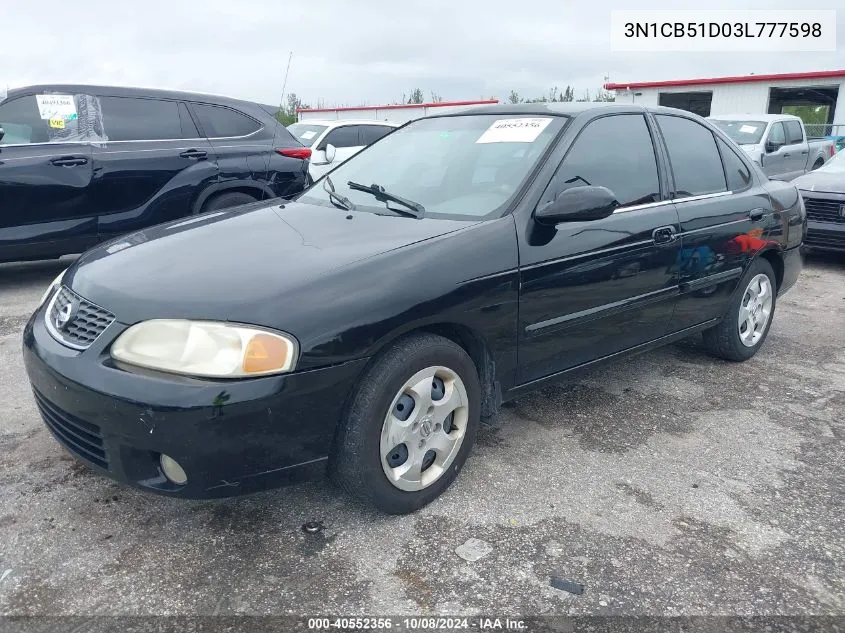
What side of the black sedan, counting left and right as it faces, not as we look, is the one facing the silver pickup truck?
back

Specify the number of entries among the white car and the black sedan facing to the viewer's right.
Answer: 0

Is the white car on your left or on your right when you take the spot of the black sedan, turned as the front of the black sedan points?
on your right

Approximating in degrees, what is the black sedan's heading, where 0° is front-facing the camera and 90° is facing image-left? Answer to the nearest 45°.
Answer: approximately 45°

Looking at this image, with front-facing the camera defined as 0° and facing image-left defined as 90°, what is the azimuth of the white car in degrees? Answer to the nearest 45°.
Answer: approximately 45°

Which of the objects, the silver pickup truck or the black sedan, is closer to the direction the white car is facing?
the black sedan

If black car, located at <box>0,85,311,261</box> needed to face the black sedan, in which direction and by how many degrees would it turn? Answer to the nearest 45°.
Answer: approximately 90° to its left

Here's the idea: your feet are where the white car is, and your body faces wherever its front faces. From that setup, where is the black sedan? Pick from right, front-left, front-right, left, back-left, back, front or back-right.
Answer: front-left

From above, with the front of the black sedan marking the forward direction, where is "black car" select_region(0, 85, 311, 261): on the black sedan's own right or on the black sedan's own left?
on the black sedan's own right

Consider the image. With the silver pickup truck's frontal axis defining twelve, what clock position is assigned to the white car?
The white car is roughly at 12 o'clock from the silver pickup truck.

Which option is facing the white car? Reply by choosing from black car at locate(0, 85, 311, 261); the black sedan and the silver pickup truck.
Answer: the silver pickup truck

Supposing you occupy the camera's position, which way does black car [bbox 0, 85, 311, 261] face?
facing to the left of the viewer
